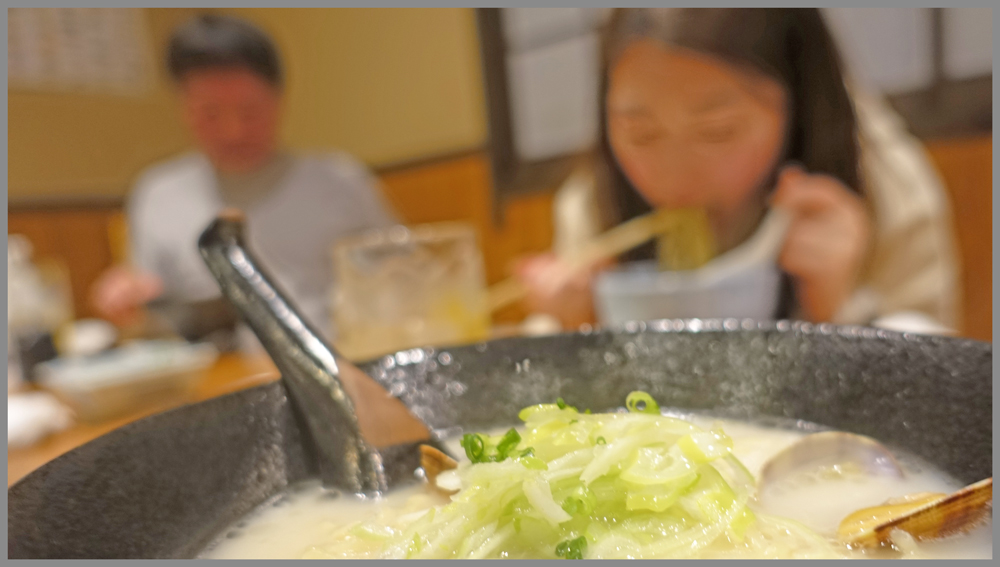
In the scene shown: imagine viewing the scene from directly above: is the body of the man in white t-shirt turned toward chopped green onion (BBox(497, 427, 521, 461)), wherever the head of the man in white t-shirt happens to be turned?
yes

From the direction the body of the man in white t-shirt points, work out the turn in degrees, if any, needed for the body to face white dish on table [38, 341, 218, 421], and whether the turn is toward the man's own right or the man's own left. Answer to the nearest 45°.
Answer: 0° — they already face it

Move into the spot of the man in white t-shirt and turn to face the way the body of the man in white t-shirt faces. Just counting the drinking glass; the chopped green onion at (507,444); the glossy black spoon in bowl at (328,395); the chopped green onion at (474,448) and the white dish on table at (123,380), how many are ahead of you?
5

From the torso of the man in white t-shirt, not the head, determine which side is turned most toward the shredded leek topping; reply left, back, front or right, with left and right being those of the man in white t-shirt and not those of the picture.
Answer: front

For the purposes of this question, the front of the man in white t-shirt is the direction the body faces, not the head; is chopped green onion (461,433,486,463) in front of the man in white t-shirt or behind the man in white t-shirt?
in front

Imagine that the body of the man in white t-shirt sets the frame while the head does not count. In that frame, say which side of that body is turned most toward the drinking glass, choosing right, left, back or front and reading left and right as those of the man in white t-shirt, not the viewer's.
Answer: front

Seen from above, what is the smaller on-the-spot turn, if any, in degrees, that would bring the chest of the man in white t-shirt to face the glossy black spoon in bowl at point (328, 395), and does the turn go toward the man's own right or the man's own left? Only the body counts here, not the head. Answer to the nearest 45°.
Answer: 0° — they already face it

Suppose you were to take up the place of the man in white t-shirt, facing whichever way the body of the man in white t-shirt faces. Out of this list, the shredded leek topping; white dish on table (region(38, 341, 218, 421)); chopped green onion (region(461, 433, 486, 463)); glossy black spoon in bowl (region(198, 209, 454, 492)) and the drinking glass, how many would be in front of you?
5

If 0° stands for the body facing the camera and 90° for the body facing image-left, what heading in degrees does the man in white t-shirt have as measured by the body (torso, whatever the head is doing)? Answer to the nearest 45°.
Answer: approximately 0°

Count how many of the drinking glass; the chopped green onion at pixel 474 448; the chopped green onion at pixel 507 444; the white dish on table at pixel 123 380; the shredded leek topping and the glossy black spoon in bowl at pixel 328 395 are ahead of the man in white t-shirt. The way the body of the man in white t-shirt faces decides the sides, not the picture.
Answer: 6
